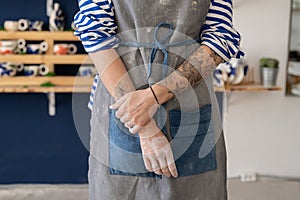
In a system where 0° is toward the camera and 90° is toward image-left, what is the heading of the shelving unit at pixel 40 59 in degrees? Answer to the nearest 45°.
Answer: approximately 0°

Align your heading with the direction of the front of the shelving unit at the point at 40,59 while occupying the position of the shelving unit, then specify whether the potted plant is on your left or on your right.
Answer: on your left

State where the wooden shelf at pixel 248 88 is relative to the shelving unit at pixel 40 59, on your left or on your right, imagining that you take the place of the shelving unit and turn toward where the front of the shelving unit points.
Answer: on your left
